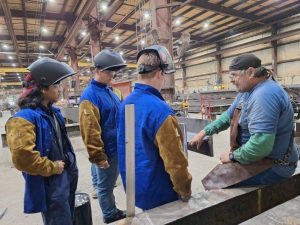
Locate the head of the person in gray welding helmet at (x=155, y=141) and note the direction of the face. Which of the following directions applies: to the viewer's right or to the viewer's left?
to the viewer's right

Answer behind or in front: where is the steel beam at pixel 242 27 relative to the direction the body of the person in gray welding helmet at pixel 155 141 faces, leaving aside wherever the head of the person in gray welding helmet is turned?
in front

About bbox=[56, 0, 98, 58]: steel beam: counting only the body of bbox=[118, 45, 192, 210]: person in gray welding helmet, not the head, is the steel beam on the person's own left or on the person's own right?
on the person's own left

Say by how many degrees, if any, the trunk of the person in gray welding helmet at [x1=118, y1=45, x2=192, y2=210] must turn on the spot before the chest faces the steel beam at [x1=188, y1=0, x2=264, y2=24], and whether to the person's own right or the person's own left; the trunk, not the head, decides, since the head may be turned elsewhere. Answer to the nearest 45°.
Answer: approximately 45° to the person's own left

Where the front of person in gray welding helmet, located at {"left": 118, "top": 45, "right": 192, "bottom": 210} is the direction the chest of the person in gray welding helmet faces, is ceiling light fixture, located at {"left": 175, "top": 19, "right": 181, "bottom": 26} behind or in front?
in front

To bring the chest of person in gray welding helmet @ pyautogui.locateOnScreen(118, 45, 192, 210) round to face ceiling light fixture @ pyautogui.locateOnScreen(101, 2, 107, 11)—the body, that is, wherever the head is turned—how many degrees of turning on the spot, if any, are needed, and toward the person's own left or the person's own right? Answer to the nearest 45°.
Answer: approximately 45° to the person's own left

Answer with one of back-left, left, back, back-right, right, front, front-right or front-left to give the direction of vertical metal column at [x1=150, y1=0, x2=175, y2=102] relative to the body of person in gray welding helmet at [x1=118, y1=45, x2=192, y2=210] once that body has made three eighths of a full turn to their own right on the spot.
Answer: back

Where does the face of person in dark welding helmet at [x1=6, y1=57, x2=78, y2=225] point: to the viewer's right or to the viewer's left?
to the viewer's right

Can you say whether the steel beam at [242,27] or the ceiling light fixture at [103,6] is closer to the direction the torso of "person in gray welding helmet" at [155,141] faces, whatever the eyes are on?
the steel beam

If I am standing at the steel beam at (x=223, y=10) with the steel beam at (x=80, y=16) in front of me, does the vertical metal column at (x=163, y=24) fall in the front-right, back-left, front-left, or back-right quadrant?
front-left

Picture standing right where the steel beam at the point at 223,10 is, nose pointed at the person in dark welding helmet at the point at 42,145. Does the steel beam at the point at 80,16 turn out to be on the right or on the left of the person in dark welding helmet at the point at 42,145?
right

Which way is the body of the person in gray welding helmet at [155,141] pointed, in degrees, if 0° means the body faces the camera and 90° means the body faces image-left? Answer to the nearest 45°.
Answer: approximately 225°

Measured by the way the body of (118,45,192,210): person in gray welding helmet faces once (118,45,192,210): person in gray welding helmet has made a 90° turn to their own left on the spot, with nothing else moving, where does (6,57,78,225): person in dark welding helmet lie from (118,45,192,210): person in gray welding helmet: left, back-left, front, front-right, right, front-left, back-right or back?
front-left
